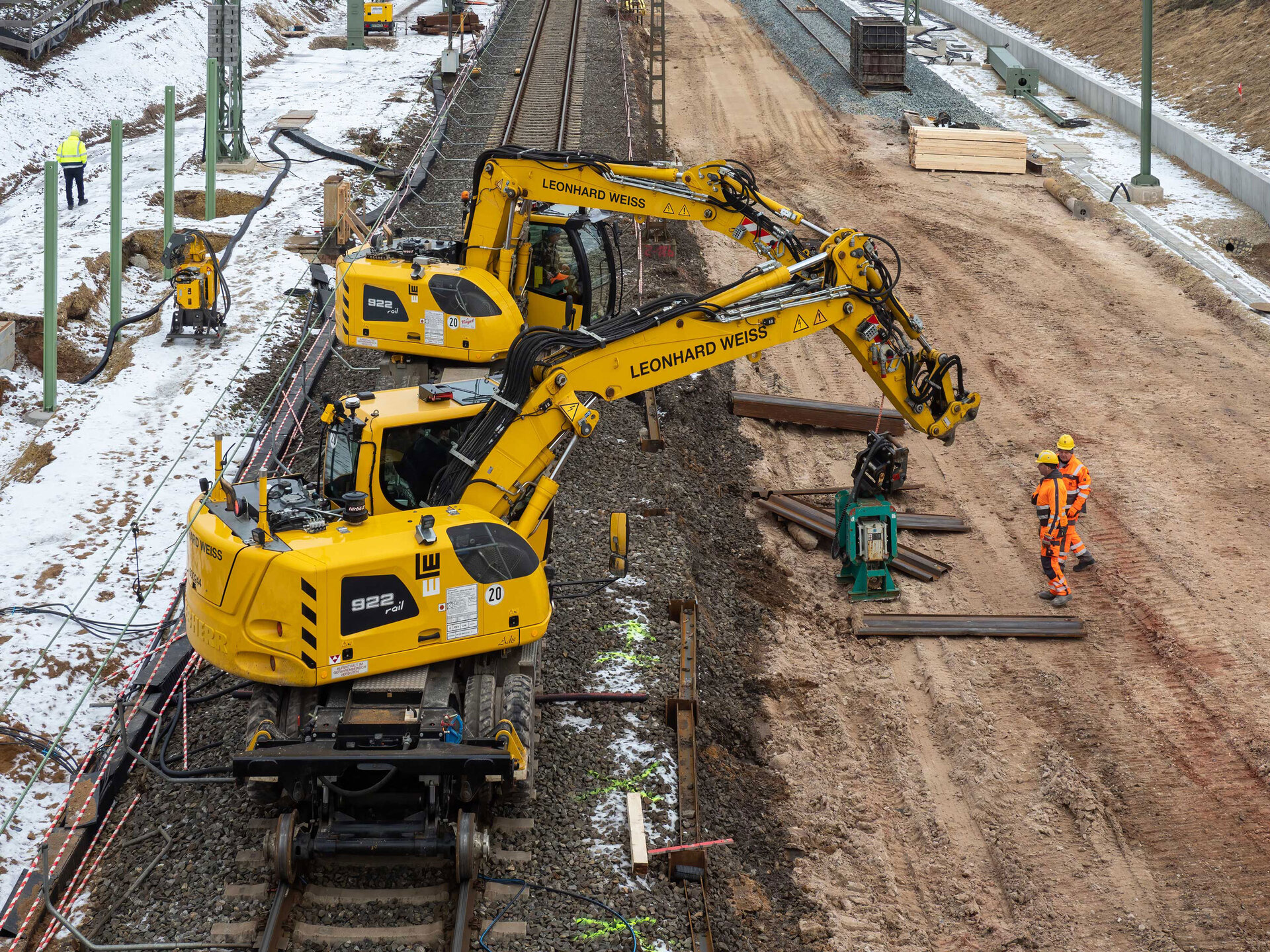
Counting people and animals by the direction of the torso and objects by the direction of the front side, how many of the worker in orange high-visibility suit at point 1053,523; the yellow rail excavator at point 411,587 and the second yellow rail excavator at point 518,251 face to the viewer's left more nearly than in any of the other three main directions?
1

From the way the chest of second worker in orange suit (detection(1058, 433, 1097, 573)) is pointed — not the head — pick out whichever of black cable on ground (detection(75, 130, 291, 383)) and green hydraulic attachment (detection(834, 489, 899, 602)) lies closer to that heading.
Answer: the green hydraulic attachment

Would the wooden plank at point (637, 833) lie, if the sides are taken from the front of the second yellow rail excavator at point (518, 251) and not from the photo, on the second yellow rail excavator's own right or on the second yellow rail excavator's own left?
on the second yellow rail excavator's own right

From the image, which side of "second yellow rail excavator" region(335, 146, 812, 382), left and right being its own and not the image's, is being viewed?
right

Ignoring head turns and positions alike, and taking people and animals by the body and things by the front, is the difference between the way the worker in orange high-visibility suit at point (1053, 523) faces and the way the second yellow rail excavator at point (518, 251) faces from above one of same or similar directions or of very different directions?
very different directions

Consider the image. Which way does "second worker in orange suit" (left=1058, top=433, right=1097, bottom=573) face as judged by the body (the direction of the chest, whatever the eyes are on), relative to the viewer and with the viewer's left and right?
facing the viewer and to the left of the viewer

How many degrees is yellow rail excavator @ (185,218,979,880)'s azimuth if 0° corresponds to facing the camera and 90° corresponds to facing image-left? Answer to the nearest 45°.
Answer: approximately 225°

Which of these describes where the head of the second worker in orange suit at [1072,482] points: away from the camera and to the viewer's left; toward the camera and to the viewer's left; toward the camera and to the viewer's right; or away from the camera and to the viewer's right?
toward the camera and to the viewer's left

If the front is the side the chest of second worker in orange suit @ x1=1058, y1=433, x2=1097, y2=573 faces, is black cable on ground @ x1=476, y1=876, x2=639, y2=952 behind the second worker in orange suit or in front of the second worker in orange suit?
in front

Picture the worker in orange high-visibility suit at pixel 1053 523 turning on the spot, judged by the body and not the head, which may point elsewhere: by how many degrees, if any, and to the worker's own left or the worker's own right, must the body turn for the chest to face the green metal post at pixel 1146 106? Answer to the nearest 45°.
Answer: approximately 90° to the worker's own right

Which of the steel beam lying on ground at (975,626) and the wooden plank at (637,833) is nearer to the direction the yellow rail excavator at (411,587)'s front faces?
the steel beam lying on ground

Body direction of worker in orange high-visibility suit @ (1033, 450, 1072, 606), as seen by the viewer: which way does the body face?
to the viewer's left
